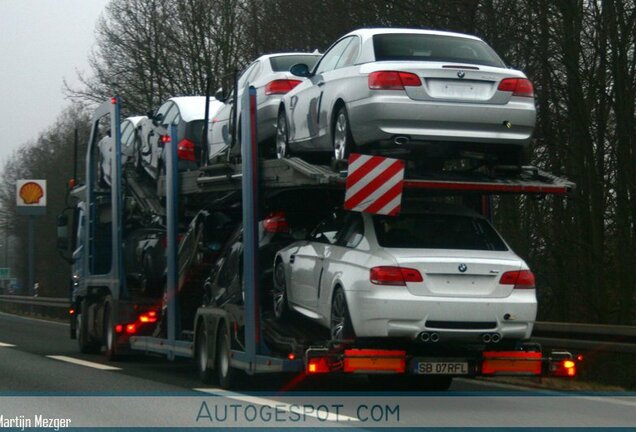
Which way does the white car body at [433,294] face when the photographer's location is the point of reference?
facing away from the viewer and to the left of the viewer

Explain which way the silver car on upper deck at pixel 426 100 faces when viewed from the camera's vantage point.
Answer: facing away from the viewer and to the left of the viewer

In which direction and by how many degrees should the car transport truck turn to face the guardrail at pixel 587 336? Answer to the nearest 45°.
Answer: approximately 135° to its right

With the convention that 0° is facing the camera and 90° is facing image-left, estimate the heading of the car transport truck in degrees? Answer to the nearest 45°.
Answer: approximately 135°
